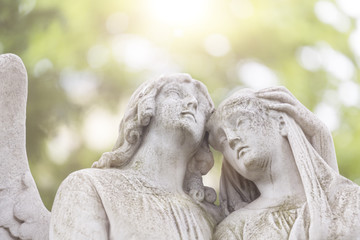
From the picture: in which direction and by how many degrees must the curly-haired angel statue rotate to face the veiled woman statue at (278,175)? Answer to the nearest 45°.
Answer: approximately 45° to its left

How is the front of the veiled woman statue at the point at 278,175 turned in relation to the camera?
facing the viewer and to the left of the viewer

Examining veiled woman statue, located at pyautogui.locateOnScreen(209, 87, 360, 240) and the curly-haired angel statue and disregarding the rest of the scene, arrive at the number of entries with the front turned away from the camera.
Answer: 0

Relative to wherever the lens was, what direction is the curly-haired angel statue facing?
facing the viewer and to the right of the viewer

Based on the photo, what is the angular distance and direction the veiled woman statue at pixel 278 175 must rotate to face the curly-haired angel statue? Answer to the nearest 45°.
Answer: approximately 45° to its right
